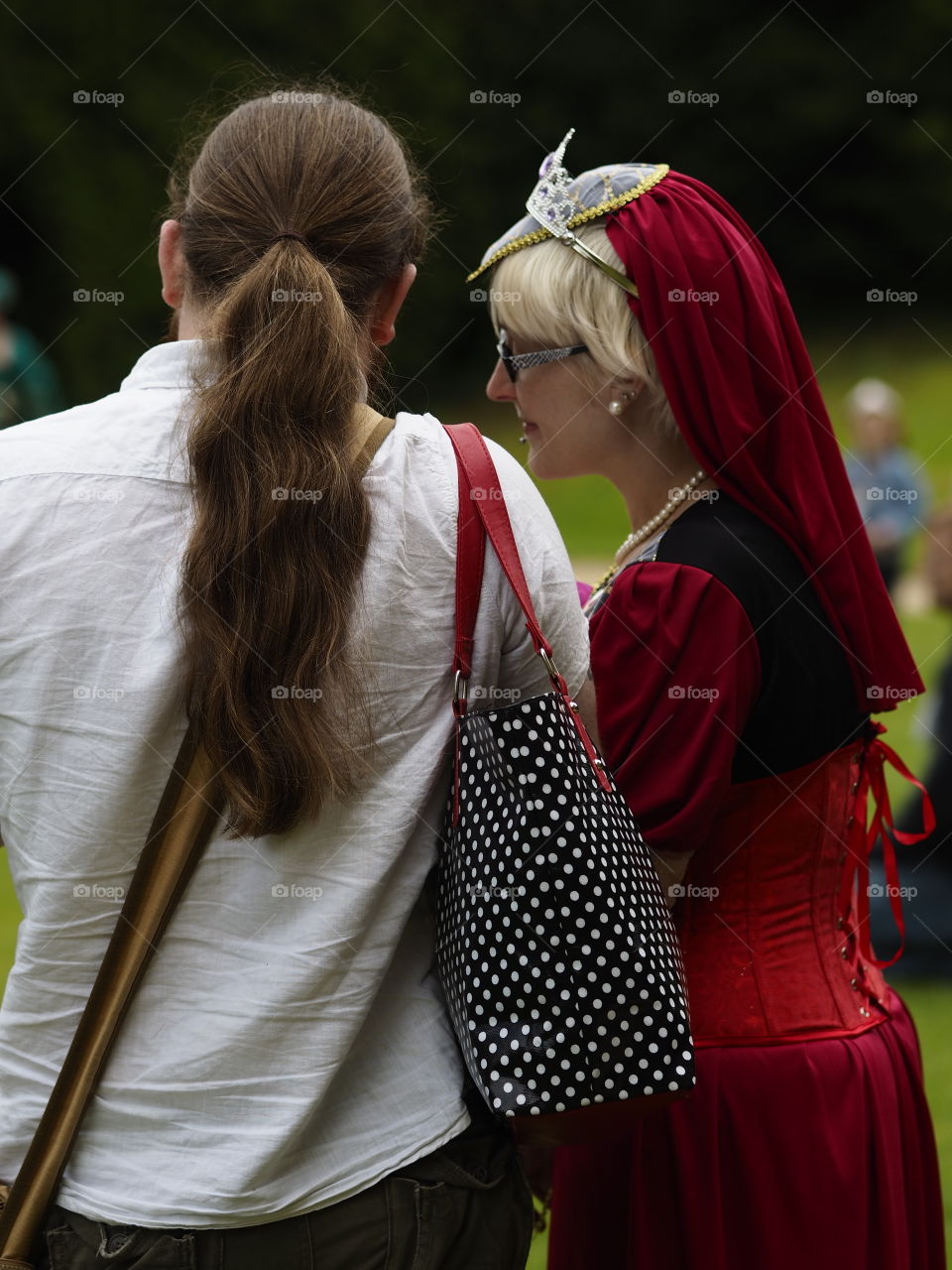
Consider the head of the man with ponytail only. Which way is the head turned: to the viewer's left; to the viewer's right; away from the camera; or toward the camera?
away from the camera

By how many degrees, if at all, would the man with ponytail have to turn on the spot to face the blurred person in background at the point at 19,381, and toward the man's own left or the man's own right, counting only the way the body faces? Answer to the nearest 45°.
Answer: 0° — they already face them

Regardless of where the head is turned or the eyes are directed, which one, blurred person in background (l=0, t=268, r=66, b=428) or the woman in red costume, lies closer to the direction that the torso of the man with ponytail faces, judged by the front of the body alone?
the blurred person in background

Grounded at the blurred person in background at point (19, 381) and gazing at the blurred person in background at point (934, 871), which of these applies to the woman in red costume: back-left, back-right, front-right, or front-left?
front-right

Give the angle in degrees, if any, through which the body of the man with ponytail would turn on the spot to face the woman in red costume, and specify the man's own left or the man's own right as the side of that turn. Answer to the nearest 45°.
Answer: approximately 45° to the man's own right

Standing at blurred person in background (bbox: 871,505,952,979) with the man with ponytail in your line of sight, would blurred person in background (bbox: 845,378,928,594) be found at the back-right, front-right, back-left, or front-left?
back-right

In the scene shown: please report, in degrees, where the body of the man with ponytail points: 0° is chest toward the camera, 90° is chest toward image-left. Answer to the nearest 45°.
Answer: approximately 180°

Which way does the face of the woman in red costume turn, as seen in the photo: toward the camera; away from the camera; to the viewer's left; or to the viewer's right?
to the viewer's left

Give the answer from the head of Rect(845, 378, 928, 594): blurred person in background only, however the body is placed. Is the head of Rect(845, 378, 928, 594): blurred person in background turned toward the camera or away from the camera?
toward the camera

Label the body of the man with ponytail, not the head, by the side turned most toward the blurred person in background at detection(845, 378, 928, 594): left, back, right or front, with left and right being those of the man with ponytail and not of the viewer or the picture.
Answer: front

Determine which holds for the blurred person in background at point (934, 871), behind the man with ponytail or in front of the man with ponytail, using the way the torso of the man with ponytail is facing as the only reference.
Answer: in front
